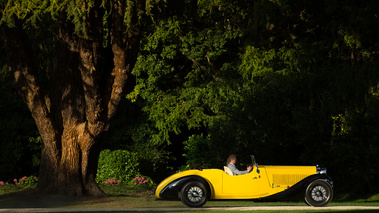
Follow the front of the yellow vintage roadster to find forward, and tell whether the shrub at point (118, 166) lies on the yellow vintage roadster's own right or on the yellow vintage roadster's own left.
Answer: on the yellow vintage roadster's own left

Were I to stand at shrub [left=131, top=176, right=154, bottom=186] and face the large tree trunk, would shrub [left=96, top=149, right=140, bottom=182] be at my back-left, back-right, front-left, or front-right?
back-right

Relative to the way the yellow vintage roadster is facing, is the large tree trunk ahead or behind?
behind

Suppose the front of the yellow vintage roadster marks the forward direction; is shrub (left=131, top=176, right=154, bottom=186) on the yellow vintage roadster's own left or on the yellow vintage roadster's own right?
on the yellow vintage roadster's own left

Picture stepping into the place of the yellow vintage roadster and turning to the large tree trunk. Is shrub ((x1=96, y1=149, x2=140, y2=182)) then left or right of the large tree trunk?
right

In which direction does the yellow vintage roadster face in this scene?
to the viewer's right
